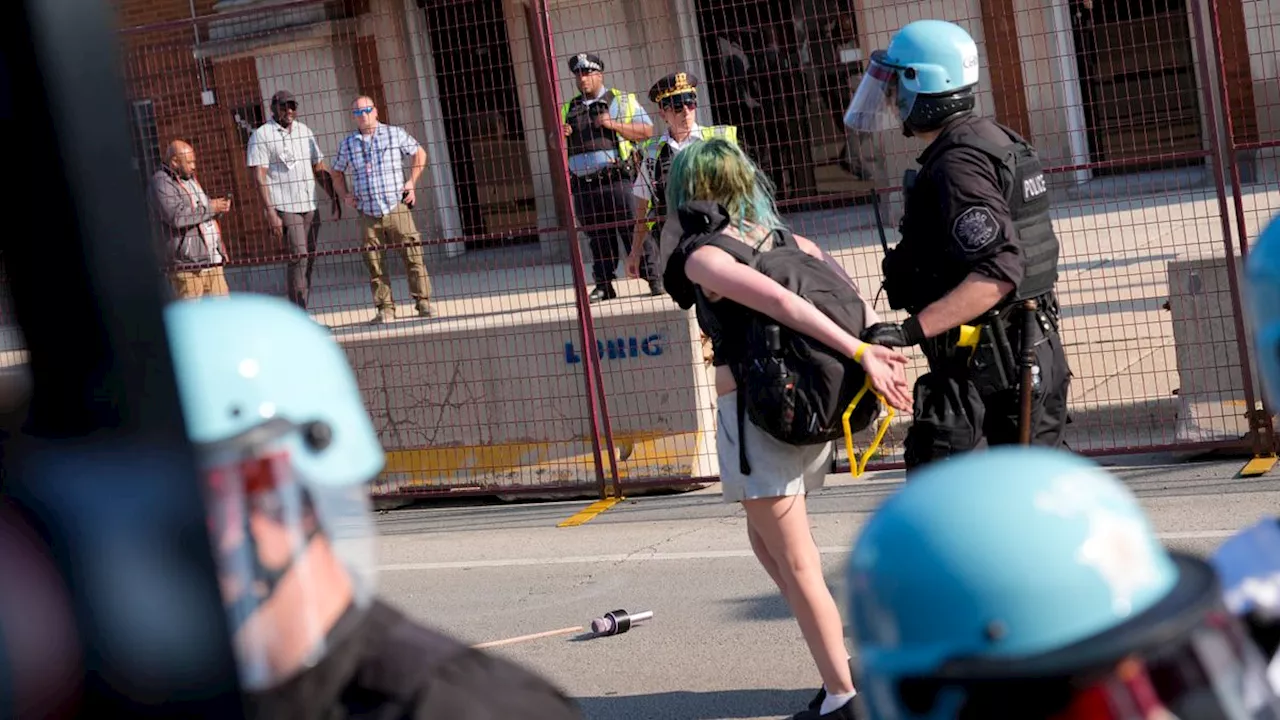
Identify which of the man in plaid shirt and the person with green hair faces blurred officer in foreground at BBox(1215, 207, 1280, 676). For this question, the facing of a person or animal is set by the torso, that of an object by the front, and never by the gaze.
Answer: the man in plaid shirt

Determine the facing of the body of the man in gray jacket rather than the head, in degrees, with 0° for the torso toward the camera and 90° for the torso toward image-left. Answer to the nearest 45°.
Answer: approximately 315°

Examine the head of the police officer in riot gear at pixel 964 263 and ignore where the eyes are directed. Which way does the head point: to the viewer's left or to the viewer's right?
to the viewer's left

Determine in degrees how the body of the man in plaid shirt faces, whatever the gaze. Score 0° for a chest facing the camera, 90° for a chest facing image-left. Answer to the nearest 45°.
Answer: approximately 0°

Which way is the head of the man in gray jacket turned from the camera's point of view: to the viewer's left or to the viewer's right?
to the viewer's right

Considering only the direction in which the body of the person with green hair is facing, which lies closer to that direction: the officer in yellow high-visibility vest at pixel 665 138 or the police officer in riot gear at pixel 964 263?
the officer in yellow high-visibility vest

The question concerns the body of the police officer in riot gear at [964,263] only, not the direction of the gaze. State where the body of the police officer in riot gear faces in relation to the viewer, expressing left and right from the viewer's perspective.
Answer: facing to the left of the viewer
